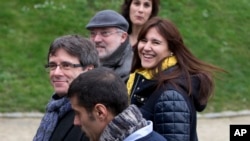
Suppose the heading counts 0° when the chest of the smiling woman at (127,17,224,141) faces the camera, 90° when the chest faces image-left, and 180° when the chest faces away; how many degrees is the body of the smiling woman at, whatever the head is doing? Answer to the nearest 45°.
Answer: approximately 45°

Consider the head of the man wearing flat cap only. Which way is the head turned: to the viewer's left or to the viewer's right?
to the viewer's left

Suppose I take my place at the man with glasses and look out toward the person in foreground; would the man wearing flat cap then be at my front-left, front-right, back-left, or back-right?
back-left

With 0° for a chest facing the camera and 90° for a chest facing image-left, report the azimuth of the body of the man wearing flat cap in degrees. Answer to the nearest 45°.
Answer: approximately 45°

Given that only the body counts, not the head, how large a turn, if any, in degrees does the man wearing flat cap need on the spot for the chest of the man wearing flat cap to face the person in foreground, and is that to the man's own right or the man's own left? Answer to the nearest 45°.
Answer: approximately 45° to the man's own left

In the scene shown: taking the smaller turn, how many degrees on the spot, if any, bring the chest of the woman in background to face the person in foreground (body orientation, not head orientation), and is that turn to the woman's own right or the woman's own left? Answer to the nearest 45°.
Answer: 0° — they already face them
